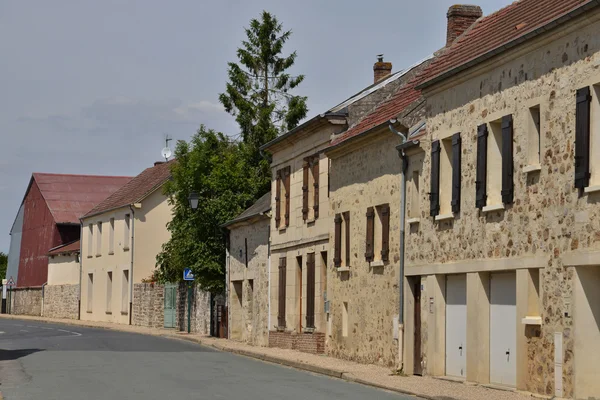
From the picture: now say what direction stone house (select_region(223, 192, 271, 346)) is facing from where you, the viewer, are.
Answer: facing the viewer and to the left of the viewer

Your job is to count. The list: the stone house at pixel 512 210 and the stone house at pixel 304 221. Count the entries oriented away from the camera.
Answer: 0

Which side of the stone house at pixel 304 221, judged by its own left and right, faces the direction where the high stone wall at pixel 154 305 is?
right

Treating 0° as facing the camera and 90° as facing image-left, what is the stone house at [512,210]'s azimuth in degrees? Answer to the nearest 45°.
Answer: approximately 45°

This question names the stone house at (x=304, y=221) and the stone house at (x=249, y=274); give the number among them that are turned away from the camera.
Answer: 0

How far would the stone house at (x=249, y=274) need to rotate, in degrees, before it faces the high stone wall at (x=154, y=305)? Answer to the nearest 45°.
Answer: approximately 135° to its right

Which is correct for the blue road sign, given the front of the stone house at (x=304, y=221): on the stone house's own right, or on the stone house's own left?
on the stone house's own right

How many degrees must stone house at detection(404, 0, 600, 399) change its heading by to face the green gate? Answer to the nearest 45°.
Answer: approximately 90° to its right

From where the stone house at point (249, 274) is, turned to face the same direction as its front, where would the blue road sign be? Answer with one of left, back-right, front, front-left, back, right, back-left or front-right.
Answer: right
